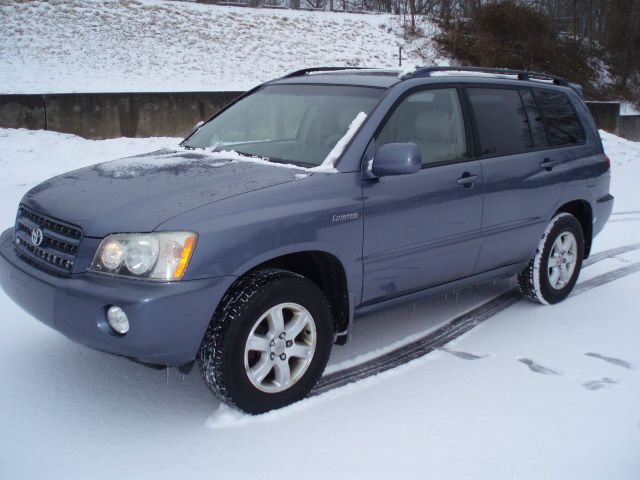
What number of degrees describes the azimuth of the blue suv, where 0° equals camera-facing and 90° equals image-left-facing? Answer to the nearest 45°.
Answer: approximately 45°

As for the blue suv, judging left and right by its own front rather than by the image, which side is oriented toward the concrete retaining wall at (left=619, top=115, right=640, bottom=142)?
back

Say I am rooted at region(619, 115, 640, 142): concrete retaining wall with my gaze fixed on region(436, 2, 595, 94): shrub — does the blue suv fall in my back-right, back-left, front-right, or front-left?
back-left

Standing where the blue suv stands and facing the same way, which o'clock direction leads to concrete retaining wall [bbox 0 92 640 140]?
The concrete retaining wall is roughly at 4 o'clock from the blue suv.

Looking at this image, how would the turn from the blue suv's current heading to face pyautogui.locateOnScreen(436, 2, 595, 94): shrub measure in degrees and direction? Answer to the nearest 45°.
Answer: approximately 135° to its right
